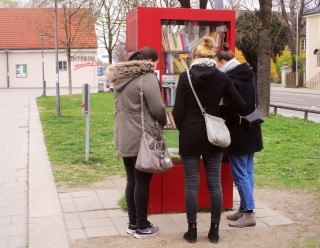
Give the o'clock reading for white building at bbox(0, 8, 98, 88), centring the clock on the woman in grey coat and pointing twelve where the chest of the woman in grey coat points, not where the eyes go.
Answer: The white building is roughly at 10 o'clock from the woman in grey coat.

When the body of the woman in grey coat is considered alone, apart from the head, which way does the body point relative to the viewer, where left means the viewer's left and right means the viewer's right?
facing away from the viewer and to the right of the viewer

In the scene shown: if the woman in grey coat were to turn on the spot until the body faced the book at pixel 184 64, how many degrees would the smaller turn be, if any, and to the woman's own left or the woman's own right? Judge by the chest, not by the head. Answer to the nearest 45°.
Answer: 0° — they already face it

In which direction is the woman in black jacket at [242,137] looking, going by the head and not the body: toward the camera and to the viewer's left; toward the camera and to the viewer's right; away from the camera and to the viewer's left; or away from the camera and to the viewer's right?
away from the camera and to the viewer's left

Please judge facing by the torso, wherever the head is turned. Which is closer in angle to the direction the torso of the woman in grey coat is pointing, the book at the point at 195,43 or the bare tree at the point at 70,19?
the book

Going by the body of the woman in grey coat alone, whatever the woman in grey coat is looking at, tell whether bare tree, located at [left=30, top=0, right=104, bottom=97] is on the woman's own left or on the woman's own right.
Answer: on the woman's own left

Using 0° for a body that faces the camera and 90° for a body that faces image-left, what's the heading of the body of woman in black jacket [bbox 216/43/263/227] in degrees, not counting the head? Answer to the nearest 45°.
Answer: approximately 90°

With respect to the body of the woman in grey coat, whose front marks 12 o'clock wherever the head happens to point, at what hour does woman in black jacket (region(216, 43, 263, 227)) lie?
The woman in black jacket is roughly at 1 o'clock from the woman in grey coat.

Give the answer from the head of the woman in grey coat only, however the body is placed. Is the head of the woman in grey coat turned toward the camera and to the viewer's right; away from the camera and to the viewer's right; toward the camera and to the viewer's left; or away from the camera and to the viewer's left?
away from the camera and to the viewer's right

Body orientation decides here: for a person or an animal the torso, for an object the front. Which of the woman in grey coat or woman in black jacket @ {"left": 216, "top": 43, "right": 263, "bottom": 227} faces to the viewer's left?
the woman in black jacket
